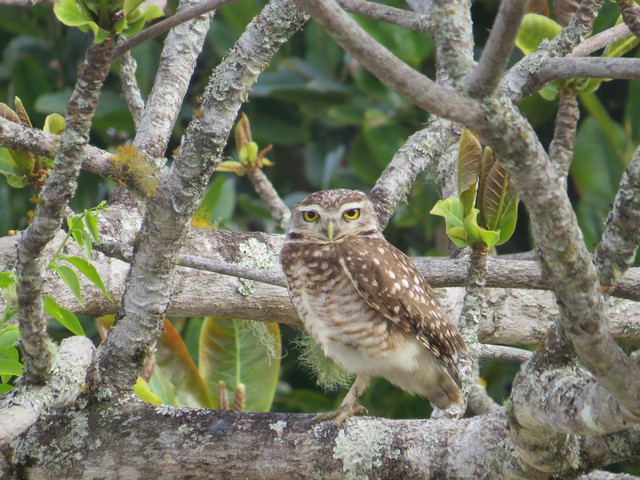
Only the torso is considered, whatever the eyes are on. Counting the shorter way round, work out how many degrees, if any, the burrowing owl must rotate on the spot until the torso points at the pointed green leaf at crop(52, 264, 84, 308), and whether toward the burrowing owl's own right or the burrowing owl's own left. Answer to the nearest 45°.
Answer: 0° — it already faces it

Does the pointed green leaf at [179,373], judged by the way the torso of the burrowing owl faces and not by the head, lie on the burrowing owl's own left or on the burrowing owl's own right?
on the burrowing owl's own right

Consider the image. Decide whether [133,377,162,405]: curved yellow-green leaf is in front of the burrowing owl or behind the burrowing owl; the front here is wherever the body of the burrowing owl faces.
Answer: in front

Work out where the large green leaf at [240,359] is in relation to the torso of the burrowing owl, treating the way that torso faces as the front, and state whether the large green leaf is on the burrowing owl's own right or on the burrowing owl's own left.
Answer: on the burrowing owl's own right

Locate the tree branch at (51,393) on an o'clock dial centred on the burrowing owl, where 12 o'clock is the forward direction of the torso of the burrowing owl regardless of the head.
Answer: The tree branch is roughly at 12 o'clock from the burrowing owl.

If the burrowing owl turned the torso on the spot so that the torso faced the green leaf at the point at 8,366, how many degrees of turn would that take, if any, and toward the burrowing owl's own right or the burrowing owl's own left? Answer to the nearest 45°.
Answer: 0° — it already faces it

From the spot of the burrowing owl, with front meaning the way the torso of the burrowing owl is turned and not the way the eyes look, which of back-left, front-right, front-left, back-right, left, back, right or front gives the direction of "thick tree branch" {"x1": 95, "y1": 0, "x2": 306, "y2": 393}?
front

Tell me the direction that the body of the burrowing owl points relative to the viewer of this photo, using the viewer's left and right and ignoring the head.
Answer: facing the viewer and to the left of the viewer

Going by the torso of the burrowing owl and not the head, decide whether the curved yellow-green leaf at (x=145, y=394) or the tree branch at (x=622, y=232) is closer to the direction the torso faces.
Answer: the curved yellow-green leaf

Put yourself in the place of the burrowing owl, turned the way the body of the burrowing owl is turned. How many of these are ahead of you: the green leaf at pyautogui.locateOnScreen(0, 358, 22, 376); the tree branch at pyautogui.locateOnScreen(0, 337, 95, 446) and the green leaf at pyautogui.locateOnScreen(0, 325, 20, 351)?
3

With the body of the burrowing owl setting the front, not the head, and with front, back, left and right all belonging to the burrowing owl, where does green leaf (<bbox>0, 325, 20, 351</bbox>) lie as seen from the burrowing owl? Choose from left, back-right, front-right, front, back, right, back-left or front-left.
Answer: front
